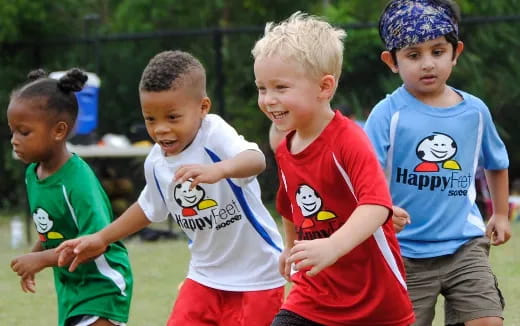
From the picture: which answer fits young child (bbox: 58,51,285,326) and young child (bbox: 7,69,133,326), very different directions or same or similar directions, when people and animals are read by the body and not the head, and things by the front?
same or similar directions

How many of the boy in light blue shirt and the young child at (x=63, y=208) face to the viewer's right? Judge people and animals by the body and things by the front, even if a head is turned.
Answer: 0

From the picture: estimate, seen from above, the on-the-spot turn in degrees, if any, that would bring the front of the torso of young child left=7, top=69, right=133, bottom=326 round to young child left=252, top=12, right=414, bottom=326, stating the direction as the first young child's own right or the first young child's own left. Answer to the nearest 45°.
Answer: approximately 90° to the first young child's own left

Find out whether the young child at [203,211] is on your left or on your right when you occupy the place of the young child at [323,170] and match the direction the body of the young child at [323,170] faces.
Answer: on your right

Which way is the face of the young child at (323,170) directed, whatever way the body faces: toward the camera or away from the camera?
toward the camera

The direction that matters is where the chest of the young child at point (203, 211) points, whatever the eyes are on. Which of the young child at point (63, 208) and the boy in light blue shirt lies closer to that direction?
the young child

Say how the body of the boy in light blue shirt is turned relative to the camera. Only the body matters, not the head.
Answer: toward the camera

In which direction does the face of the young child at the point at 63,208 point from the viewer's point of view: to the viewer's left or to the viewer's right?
to the viewer's left

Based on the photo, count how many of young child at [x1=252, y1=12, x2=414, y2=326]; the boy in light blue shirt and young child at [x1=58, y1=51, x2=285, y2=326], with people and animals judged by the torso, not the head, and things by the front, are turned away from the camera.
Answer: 0

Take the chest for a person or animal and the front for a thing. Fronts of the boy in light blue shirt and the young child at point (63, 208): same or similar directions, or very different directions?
same or similar directions

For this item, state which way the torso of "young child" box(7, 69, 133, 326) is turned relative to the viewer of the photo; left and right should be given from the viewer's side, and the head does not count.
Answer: facing the viewer and to the left of the viewer

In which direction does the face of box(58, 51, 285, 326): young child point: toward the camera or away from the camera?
toward the camera

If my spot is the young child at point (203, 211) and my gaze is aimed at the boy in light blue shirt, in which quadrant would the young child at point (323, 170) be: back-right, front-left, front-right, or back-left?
front-right

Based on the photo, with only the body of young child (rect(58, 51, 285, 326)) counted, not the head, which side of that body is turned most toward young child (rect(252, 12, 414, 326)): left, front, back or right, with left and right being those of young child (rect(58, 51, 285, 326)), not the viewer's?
left

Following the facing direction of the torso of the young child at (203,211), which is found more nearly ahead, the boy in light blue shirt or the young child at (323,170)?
the young child

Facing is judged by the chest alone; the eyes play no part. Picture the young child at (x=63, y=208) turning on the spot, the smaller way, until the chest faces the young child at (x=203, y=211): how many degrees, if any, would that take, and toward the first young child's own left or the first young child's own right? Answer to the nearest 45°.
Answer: approximately 90° to the first young child's own left
